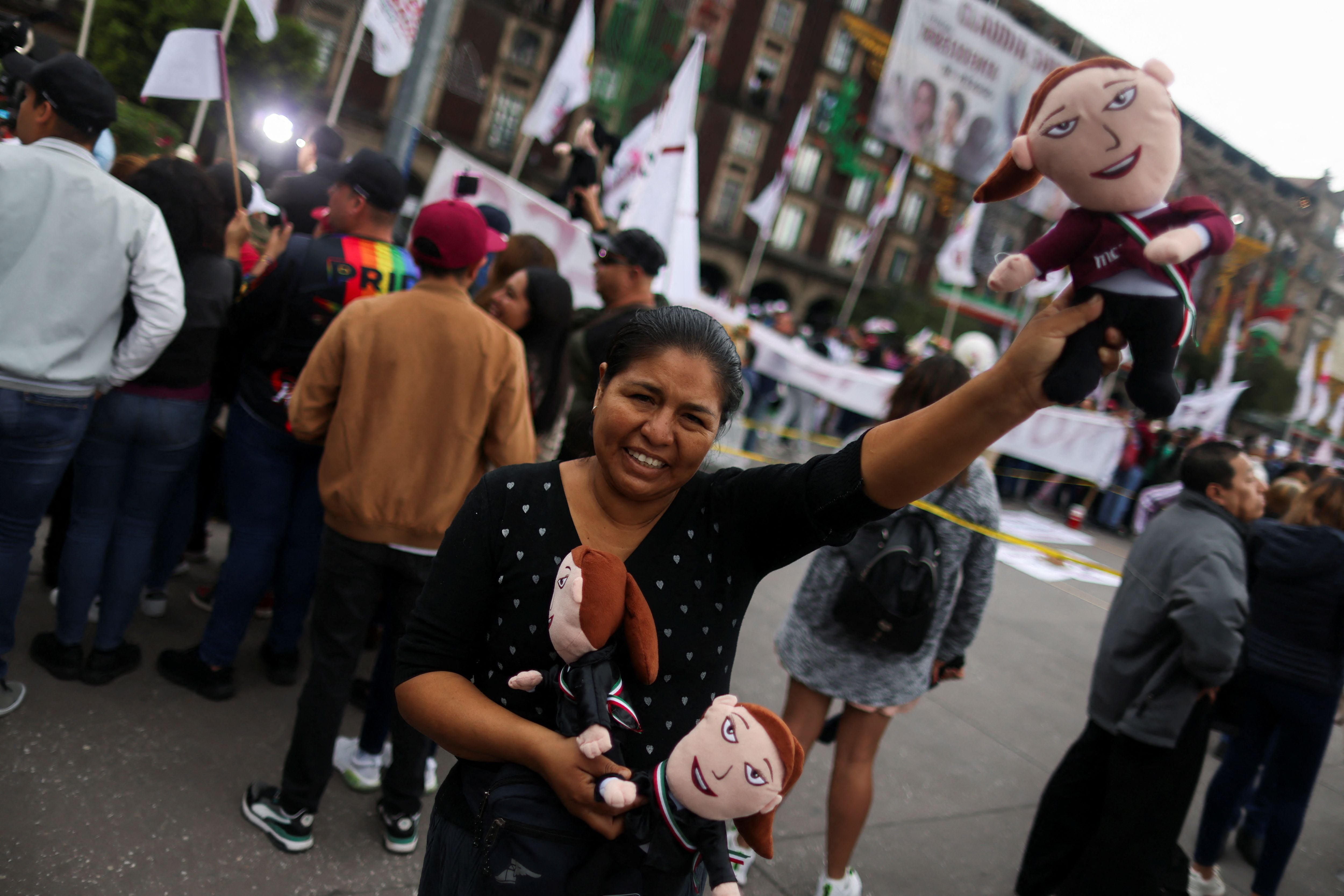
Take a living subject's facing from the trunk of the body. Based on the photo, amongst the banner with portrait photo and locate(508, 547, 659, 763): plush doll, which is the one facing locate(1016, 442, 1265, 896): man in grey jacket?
the banner with portrait photo

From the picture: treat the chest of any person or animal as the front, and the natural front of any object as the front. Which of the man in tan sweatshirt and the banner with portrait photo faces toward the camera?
the banner with portrait photo

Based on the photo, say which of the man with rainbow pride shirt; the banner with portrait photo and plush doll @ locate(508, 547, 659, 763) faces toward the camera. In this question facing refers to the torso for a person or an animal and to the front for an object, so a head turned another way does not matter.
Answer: the banner with portrait photo

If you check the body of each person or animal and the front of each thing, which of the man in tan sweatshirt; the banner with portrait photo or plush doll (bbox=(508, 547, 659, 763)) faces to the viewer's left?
the plush doll

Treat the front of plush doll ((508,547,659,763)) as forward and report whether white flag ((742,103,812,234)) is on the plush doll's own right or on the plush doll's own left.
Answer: on the plush doll's own right

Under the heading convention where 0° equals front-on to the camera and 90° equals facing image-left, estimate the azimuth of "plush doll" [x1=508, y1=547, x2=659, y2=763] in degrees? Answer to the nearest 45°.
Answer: approximately 90°

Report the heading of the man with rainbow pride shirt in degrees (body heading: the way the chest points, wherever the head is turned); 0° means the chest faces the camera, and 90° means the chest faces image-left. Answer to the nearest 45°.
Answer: approximately 135°

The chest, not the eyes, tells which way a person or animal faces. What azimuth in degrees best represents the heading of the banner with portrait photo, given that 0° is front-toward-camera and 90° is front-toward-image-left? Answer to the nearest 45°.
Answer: approximately 0°

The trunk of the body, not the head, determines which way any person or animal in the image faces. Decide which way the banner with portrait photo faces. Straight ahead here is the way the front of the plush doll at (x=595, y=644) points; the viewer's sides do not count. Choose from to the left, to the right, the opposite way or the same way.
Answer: to the left

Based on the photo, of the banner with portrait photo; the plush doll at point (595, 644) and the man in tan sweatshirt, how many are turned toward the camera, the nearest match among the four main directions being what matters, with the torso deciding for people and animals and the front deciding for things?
1

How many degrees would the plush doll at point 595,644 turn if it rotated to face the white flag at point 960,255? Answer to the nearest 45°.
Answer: approximately 90° to its right

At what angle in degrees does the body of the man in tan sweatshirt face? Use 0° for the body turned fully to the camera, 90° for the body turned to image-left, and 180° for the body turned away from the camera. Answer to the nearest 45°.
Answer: approximately 180°

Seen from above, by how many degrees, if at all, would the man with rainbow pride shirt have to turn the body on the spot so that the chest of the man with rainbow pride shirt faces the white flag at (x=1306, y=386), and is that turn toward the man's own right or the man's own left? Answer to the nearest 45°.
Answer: approximately 90° to the man's own right

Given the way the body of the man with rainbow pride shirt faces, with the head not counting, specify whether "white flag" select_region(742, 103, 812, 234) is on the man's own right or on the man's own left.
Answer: on the man's own right

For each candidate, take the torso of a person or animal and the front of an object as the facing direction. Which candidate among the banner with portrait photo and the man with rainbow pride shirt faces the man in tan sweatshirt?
the banner with portrait photo

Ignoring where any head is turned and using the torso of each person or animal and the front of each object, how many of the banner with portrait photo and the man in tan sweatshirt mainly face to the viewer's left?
0

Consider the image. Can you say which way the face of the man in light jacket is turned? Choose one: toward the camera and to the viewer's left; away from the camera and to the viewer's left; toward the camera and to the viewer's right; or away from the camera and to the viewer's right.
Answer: away from the camera and to the viewer's left
